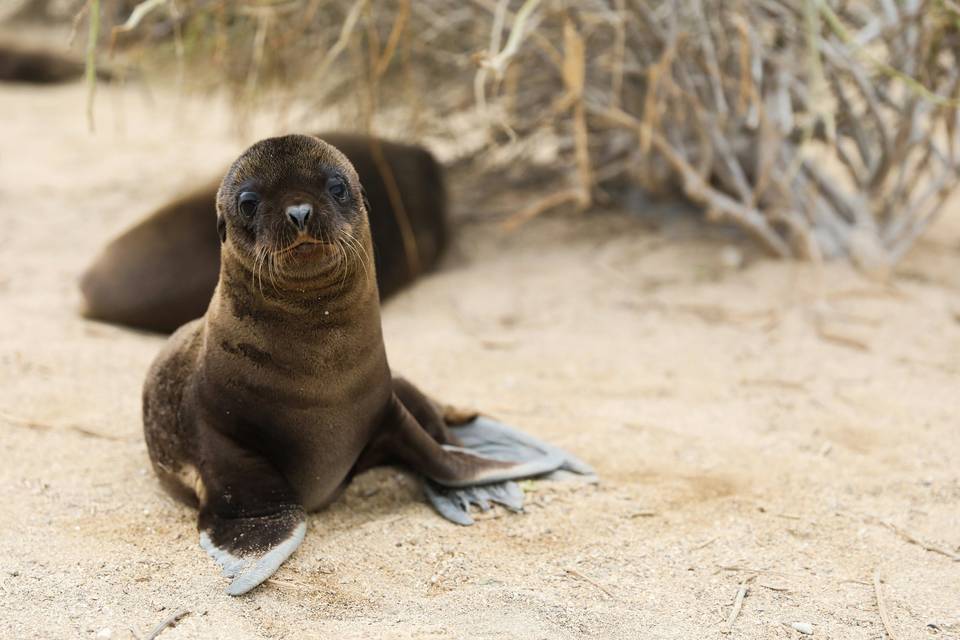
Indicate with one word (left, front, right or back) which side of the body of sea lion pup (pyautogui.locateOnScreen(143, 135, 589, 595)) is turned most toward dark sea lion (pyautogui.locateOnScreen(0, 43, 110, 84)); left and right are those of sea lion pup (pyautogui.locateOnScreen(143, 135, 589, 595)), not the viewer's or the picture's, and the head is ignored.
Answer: back

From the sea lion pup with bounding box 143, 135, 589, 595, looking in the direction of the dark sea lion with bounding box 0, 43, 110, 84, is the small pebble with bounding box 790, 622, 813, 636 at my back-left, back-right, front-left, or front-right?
back-right

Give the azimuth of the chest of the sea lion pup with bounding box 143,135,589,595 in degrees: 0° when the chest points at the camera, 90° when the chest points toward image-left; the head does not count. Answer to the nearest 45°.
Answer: approximately 0°

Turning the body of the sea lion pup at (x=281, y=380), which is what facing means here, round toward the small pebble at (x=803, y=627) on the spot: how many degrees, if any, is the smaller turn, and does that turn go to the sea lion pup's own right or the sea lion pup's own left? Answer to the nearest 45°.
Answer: approximately 45° to the sea lion pup's own left

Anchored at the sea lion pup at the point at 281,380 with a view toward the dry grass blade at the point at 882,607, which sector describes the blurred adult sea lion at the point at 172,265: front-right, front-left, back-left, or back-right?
back-left

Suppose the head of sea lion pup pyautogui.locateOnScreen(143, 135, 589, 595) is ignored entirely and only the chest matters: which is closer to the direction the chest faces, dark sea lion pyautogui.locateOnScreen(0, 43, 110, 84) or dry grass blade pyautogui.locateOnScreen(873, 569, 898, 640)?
the dry grass blade

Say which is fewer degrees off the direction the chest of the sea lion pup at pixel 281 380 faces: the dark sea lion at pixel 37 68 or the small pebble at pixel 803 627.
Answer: the small pebble

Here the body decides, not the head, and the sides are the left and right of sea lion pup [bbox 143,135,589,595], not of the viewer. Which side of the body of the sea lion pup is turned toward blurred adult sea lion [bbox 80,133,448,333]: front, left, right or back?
back

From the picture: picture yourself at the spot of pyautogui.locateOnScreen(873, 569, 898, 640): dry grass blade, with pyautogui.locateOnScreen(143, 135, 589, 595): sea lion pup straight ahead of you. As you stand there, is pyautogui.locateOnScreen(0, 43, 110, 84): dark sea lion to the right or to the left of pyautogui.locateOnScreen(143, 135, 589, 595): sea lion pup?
right

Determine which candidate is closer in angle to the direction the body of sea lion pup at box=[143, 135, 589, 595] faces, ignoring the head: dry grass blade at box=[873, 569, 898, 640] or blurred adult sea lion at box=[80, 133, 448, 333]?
the dry grass blade

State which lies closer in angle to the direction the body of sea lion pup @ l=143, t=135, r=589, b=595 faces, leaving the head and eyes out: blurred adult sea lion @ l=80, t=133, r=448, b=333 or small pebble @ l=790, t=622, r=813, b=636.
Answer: the small pebble

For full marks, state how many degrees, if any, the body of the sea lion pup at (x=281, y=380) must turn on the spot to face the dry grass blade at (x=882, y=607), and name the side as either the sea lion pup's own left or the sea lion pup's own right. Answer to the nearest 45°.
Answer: approximately 90° to the sea lion pup's own left
